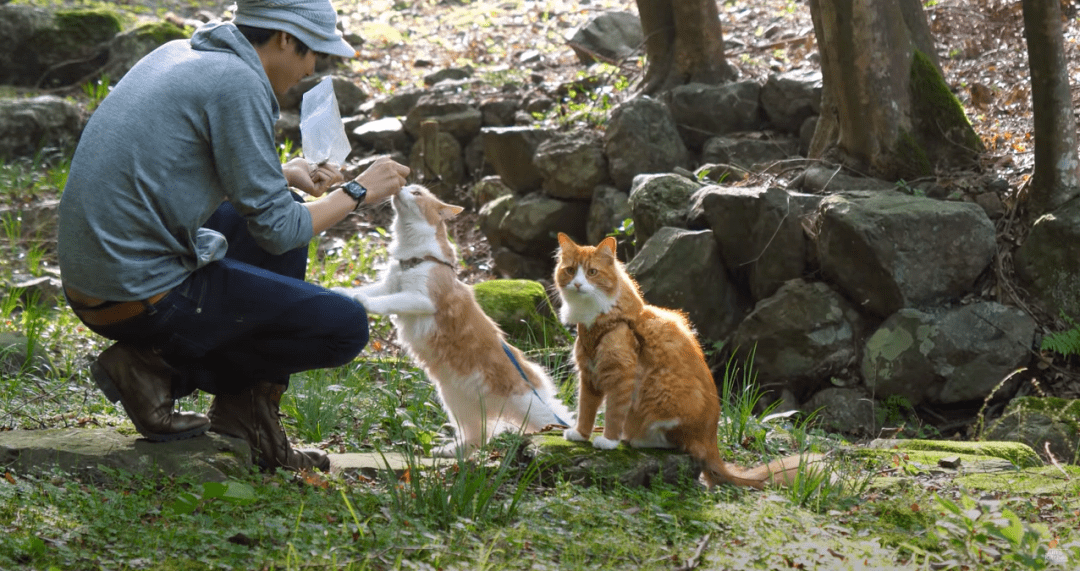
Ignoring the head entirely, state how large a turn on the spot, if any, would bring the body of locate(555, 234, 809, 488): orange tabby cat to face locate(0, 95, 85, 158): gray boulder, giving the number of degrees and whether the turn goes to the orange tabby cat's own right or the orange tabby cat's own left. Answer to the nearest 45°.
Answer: approximately 45° to the orange tabby cat's own right

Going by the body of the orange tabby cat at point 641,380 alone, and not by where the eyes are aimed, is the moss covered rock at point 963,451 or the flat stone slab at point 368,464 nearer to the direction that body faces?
the flat stone slab

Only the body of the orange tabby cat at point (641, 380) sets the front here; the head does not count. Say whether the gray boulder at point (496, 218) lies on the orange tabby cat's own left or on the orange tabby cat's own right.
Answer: on the orange tabby cat's own right

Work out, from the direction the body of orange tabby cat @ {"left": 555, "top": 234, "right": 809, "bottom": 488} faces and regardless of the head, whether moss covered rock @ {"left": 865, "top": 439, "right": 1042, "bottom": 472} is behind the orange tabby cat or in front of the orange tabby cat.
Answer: behind

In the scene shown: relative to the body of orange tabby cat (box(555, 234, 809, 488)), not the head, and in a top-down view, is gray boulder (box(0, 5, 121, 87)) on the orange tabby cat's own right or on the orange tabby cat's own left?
on the orange tabby cat's own right

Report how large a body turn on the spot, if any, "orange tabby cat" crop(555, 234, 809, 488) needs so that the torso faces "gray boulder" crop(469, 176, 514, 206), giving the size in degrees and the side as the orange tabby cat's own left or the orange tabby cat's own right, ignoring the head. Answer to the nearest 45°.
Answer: approximately 90° to the orange tabby cat's own right
